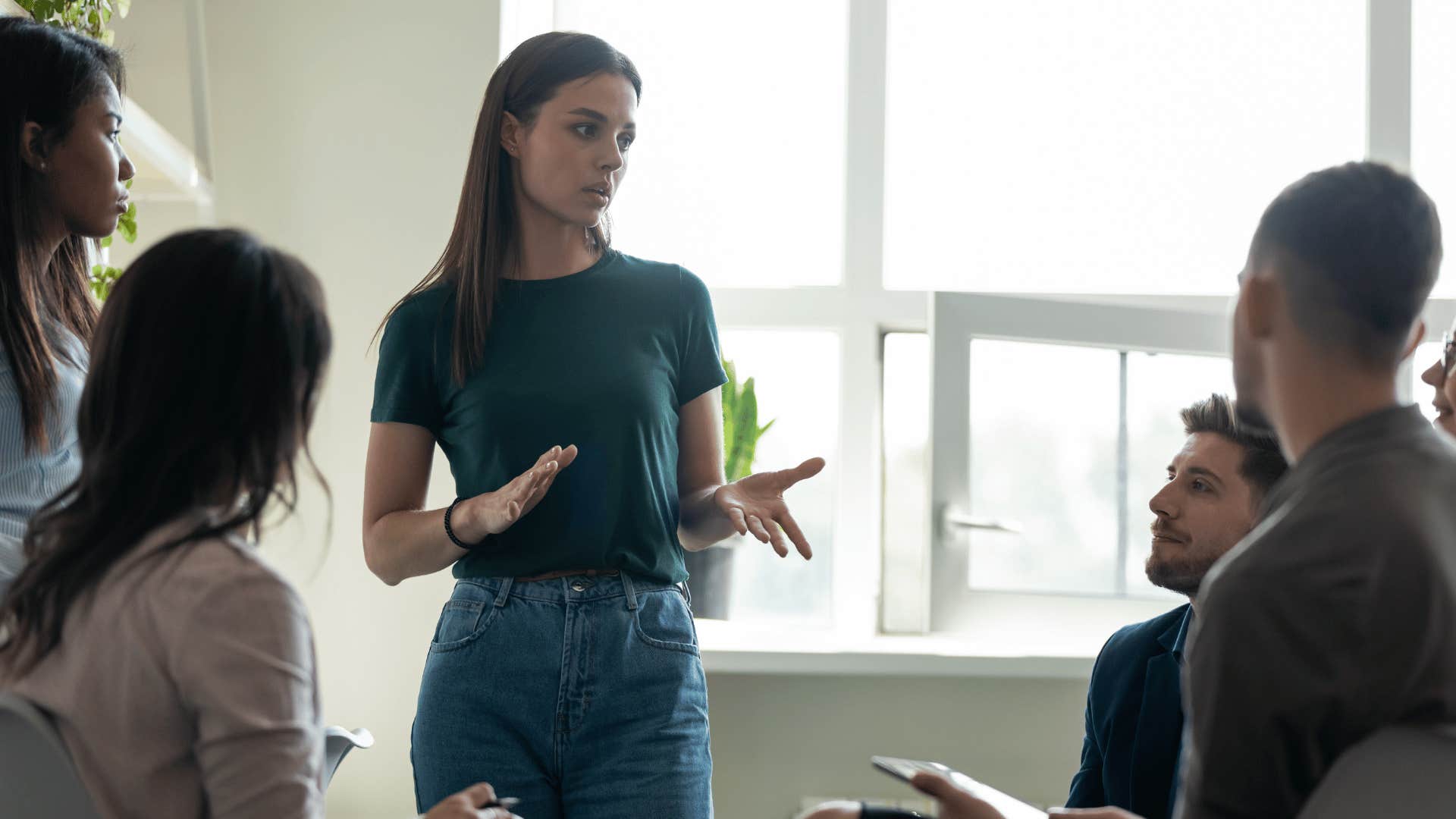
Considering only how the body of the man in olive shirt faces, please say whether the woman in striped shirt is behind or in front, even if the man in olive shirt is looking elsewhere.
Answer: in front

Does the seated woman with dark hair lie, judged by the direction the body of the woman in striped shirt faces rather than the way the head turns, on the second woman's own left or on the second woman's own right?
on the second woman's own right

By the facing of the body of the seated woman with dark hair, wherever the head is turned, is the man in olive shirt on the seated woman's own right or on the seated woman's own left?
on the seated woman's own right

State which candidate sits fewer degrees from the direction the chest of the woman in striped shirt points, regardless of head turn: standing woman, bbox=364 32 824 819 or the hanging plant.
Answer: the standing woman

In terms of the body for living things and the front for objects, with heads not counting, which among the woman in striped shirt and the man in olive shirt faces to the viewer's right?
the woman in striped shirt

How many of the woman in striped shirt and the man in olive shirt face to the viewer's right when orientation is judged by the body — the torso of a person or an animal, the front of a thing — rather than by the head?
1

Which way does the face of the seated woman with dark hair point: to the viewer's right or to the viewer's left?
to the viewer's right

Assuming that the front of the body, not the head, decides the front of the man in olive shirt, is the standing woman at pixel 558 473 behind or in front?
in front

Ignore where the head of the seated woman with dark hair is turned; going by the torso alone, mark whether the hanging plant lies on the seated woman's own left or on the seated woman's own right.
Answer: on the seated woman's own left

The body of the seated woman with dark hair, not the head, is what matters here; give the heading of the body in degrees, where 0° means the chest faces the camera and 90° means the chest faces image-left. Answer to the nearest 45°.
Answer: approximately 225°

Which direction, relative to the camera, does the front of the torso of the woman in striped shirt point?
to the viewer's right

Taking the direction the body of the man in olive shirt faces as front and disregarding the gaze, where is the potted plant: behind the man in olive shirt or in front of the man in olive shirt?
in front

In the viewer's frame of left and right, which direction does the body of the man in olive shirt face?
facing away from the viewer and to the left of the viewer
